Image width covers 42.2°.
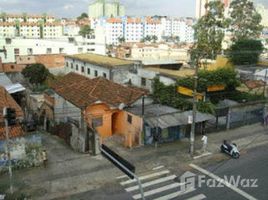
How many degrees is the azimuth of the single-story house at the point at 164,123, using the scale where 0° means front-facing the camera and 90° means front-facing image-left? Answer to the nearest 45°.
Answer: approximately 315°

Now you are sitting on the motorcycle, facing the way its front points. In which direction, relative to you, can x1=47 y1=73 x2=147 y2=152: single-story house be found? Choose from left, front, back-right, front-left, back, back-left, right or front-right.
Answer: back-right

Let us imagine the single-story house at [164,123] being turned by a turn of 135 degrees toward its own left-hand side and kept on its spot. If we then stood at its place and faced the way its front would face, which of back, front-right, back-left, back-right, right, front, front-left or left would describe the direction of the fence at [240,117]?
front-right

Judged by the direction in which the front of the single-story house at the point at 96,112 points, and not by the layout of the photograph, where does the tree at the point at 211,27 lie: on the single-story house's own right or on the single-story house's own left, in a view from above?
on the single-story house's own left

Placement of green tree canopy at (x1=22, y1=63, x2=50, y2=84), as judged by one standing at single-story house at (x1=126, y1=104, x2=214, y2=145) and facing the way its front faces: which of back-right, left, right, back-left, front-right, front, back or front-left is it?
back

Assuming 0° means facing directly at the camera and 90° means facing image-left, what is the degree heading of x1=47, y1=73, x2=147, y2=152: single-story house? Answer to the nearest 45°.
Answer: approximately 315°
